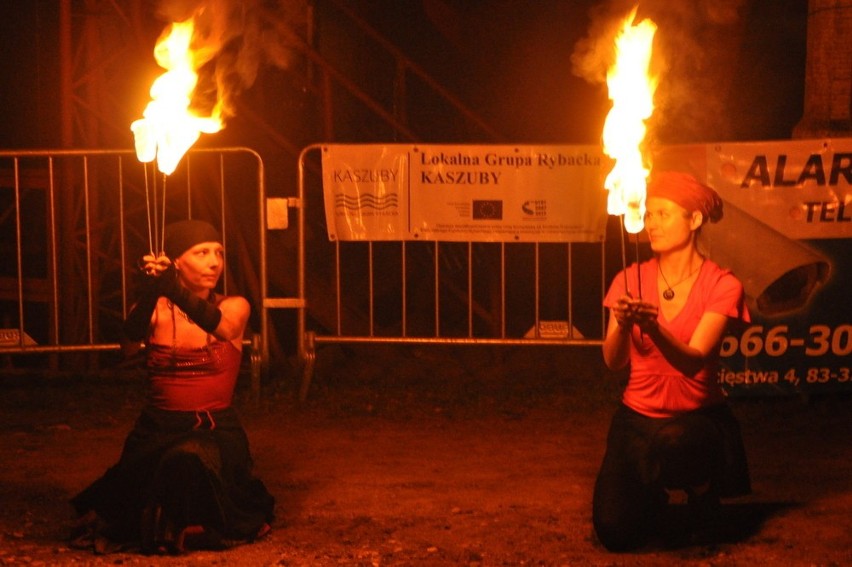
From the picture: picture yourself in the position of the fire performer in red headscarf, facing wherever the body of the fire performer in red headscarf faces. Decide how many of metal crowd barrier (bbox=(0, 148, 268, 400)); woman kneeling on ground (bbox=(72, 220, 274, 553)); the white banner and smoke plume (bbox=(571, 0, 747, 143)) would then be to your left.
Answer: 0

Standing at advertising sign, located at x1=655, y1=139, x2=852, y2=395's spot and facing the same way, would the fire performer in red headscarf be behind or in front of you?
in front

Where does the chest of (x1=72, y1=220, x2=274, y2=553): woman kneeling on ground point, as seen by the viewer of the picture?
toward the camera

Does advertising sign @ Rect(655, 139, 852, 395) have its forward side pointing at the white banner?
no

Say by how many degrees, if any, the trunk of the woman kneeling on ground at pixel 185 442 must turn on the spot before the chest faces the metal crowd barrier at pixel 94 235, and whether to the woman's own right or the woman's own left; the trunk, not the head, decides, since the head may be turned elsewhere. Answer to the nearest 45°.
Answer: approximately 180°

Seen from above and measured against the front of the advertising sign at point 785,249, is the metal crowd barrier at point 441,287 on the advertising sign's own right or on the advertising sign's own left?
on the advertising sign's own right

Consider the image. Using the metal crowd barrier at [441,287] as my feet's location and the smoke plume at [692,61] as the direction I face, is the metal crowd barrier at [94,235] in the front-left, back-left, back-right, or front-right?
back-right

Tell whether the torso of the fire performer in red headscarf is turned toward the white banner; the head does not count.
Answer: no

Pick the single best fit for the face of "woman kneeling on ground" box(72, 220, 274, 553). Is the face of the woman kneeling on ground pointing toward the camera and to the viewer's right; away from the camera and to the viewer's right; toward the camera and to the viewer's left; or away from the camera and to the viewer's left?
toward the camera and to the viewer's right

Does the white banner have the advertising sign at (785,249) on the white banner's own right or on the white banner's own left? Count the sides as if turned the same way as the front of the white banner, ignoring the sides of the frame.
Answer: on the white banner's own left

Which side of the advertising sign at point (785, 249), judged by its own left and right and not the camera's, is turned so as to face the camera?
front

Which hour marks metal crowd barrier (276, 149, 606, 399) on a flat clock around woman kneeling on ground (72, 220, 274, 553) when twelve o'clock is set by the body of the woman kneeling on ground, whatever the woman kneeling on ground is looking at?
The metal crowd barrier is roughly at 7 o'clock from the woman kneeling on ground.

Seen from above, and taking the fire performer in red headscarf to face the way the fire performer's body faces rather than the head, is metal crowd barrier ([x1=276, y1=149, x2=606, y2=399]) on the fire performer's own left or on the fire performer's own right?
on the fire performer's own right

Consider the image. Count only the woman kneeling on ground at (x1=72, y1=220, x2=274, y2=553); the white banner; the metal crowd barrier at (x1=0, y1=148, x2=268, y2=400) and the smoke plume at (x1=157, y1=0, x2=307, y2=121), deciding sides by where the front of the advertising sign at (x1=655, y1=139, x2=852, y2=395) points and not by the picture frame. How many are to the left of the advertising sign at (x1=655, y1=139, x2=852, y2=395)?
0

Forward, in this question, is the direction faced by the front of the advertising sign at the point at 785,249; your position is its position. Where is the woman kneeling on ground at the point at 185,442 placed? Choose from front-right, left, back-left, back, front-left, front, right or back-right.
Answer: front-right
